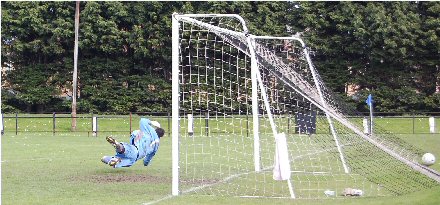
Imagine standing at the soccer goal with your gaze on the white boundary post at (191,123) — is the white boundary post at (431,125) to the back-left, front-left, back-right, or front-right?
front-right

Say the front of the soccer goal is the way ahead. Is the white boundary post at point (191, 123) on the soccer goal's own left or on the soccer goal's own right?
on the soccer goal's own right

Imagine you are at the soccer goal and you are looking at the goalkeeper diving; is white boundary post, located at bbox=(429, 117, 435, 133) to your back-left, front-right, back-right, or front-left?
back-right

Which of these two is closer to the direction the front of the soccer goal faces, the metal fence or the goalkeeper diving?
the goalkeeper diving

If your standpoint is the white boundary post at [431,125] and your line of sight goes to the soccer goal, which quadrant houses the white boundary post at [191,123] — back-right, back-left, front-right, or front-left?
front-right

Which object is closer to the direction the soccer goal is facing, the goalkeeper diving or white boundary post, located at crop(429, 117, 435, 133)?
the goalkeeper diving

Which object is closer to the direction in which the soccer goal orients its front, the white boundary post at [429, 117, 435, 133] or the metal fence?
the metal fence

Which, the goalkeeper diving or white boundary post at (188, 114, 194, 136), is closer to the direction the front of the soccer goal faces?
the goalkeeper diving

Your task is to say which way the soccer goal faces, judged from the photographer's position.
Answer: facing to the left of the viewer

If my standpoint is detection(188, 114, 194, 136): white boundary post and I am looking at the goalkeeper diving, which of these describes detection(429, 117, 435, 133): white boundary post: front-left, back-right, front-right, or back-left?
back-left

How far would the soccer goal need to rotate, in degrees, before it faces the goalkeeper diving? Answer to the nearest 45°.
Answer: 0° — it already faces them
